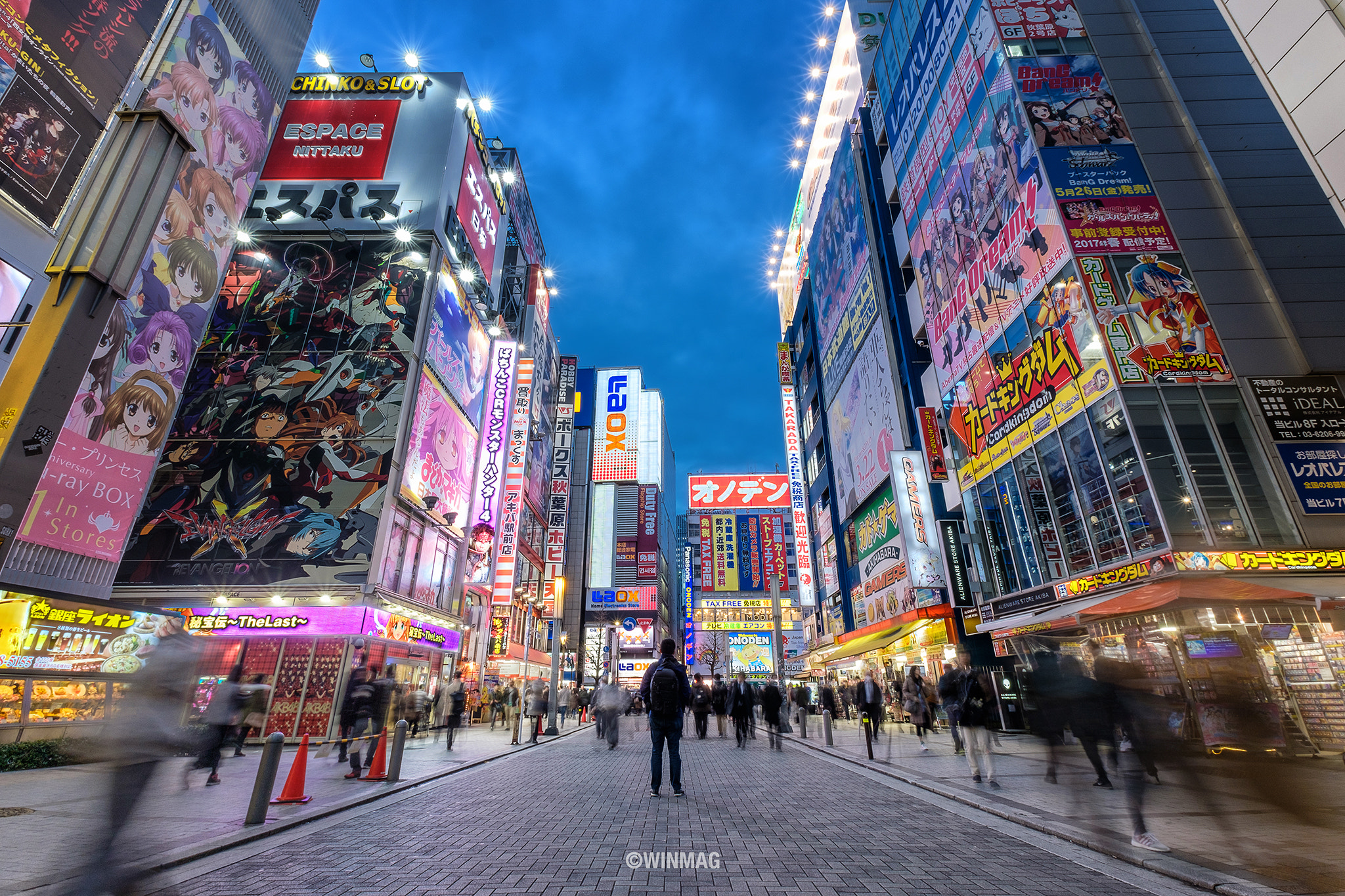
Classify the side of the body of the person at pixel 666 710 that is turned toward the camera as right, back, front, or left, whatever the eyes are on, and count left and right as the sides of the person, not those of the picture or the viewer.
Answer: back

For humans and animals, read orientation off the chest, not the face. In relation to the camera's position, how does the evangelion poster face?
facing the viewer

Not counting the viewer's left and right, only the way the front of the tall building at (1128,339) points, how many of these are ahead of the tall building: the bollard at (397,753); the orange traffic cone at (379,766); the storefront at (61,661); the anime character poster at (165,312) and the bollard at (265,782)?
5

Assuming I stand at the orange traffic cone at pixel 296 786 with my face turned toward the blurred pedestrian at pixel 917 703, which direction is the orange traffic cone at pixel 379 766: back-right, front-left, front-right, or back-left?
front-left

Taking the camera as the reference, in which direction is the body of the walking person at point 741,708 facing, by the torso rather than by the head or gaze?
toward the camera

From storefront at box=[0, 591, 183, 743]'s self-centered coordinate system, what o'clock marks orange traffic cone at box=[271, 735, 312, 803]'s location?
The orange traffic cone is roughly at 1 o'clock from the storefront.

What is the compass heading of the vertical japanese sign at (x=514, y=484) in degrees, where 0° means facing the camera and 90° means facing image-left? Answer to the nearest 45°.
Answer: approximately 0°

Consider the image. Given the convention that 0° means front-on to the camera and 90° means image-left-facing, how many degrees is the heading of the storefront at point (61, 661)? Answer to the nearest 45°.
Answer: approximately 315°

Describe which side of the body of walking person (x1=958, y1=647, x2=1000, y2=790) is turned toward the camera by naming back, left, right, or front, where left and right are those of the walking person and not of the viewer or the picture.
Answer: front

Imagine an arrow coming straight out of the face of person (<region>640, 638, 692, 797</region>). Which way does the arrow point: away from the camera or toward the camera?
away from the camera

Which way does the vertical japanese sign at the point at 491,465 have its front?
toward the camera

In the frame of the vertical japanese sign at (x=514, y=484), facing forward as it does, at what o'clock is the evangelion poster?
The evangelion poster is roughly at 1 o'clock from the vertical japanese sign.

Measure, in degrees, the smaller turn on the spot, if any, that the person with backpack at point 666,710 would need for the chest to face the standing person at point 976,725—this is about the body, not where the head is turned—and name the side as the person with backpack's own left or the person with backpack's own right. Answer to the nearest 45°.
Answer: approximately 90° to the person with backpack's own right

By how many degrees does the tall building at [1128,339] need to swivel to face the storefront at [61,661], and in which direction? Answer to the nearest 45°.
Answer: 0° — it already faces it

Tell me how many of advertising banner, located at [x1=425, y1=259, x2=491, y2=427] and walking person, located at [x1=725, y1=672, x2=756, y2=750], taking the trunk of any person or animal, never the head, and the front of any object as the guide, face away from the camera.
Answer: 0

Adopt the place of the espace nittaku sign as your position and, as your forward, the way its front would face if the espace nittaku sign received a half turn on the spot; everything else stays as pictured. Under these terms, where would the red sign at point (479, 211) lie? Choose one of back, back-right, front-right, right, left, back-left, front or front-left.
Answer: right
